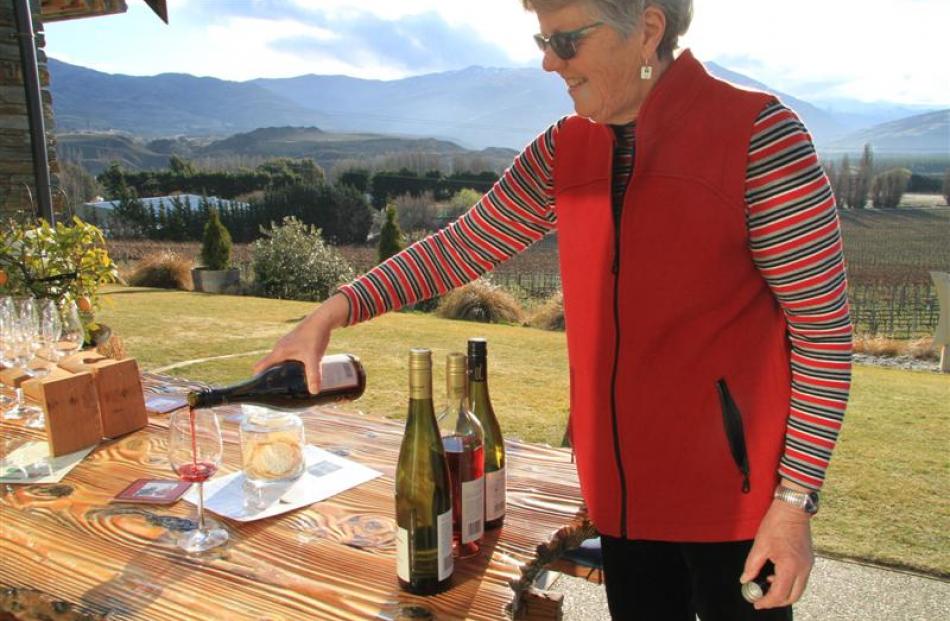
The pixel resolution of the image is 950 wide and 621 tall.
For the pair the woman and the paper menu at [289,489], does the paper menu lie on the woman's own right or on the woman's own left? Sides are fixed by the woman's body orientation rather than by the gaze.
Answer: on the woman's own right

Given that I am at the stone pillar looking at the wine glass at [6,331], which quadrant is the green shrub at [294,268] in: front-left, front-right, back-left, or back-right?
back-left

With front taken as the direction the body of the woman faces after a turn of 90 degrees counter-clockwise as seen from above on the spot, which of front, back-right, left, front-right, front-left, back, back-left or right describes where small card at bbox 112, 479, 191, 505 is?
back-right

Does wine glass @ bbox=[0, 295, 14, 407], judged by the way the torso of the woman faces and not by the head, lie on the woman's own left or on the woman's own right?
on the woman's own right

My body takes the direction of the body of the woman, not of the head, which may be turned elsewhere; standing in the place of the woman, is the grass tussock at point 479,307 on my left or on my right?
on my right

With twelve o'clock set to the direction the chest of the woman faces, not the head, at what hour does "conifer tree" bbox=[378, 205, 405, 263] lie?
The conifer tree is roughly at 4 o'clock from the woman.

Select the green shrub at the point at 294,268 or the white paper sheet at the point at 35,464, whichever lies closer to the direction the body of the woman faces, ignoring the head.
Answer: the white paper sheet

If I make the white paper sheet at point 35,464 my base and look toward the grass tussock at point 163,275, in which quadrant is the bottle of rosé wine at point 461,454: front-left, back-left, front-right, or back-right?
back-right

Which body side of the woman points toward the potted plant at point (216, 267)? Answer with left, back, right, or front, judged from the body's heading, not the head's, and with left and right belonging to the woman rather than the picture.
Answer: right

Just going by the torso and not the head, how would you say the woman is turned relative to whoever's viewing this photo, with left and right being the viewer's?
facing the viewer and to the left of the viewer

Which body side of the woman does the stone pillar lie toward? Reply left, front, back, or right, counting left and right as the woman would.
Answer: right

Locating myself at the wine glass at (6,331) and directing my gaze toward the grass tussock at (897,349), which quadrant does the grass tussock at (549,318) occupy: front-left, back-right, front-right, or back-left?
front-left

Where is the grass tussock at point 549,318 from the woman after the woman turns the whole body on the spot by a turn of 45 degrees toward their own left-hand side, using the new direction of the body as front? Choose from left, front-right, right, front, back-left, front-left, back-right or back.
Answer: back
